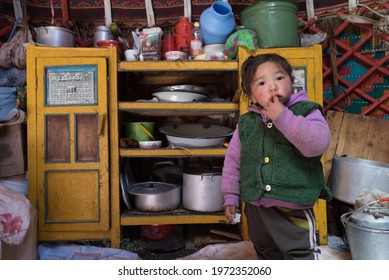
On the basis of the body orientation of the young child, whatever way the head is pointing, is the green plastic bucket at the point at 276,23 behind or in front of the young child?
behind

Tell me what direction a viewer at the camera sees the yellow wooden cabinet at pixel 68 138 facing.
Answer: facing the viewer

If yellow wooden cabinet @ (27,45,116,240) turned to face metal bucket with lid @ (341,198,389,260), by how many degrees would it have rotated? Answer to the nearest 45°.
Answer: approximately 45° to its left

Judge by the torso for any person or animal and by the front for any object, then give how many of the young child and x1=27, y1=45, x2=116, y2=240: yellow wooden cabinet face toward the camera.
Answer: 2

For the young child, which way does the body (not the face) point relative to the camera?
toward the camera

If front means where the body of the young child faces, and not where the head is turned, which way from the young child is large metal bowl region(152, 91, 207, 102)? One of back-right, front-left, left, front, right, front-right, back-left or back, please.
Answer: back-right

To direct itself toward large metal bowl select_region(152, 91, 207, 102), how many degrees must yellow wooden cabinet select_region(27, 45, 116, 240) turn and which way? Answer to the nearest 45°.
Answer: approximately 90° to its left
